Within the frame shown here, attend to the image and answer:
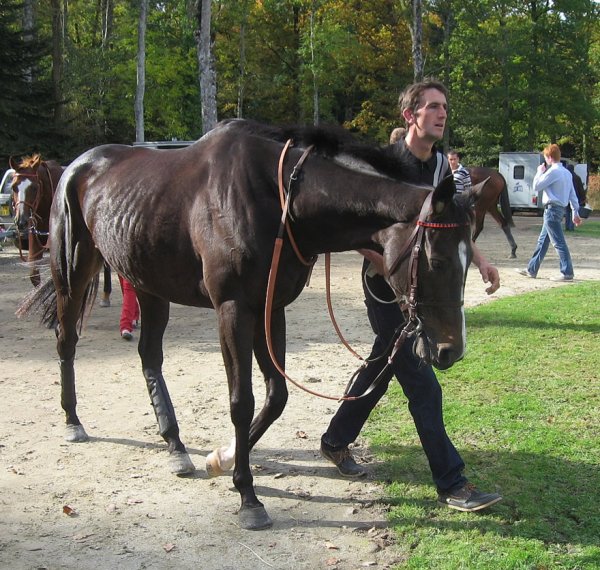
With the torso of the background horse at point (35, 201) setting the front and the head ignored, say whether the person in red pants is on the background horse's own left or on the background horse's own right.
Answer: on the background horse's own left

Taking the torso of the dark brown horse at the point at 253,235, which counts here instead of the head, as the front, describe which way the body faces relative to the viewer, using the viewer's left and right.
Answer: facing the viewer and to the right of the viewer

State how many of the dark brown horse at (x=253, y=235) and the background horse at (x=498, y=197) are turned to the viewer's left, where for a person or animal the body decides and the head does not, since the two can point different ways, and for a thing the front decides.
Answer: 1

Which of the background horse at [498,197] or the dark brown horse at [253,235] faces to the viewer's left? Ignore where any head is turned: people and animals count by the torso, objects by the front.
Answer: the background horse

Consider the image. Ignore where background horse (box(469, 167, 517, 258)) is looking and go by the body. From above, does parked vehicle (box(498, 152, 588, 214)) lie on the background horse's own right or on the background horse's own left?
on the background horse's own right

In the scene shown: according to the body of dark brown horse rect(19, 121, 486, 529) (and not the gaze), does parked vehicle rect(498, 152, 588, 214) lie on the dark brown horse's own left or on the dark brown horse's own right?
on the dark brown horse's own left

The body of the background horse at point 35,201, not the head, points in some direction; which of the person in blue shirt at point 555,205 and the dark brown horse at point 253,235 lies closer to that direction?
the dark brown horse

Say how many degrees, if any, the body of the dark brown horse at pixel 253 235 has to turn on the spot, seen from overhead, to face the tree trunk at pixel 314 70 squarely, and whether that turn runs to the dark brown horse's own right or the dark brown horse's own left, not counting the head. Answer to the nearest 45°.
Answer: approximately 135° to the dark brown horse's own left

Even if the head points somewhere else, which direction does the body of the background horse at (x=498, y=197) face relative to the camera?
to the viewer's left

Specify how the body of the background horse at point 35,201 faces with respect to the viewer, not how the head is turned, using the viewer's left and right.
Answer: facing the viewer and to the left of the viewer
